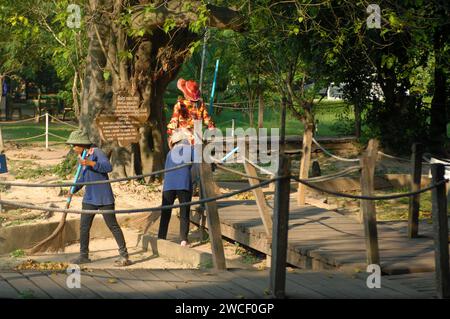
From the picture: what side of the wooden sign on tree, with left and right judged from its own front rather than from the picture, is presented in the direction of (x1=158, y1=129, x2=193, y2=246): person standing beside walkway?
front

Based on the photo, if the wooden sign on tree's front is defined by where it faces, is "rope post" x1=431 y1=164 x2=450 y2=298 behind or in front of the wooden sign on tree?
in front

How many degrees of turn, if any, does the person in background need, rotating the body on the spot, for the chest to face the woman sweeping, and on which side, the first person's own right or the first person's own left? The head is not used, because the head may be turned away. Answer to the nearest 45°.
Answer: approximately 90° to the first person's own right

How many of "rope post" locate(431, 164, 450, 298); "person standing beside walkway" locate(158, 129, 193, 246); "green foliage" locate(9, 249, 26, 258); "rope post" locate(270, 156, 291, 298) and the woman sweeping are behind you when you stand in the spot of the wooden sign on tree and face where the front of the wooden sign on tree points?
0

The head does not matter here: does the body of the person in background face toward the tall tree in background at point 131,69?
no

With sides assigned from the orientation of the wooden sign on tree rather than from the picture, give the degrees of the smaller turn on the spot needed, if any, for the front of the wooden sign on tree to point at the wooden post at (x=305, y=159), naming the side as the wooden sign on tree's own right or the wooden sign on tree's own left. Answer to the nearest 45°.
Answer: approximately 45° to the wooden sign on tree's own left

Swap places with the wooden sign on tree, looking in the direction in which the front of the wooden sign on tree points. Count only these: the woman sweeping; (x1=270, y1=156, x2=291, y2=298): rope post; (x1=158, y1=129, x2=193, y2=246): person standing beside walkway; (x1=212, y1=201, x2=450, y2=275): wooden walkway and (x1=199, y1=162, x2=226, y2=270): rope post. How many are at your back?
0

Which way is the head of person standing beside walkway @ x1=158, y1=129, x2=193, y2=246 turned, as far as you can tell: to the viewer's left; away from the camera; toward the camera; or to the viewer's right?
away from the camera

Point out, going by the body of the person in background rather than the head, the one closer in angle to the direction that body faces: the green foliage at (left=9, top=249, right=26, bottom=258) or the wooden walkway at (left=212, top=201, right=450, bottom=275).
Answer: the wooden walkway

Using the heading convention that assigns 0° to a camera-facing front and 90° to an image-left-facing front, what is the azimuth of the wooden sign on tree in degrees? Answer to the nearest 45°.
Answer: approximately 0°

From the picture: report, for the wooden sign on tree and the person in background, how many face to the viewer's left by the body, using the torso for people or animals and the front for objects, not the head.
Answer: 0

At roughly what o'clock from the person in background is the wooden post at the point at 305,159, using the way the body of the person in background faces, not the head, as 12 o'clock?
The wooden post is roughly at 10 o'clock from the person in background.

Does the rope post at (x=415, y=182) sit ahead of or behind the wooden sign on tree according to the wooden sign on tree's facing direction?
ahead
